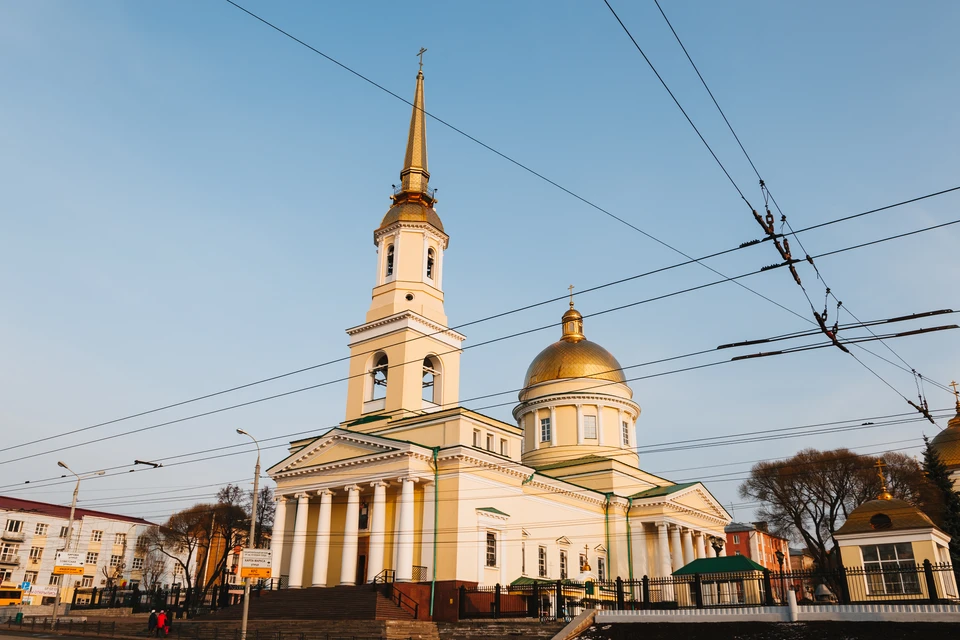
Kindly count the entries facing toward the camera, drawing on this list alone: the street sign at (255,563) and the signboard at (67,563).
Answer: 2

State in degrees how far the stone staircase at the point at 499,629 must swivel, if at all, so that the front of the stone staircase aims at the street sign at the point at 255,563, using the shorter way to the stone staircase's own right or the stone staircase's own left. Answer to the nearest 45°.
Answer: approximately 45° to the stone staircase's own right

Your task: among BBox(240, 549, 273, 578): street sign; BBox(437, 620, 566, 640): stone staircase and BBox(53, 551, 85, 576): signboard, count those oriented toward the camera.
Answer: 3

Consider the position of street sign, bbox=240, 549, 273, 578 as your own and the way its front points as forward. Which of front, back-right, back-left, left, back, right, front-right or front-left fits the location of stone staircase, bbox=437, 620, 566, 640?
left

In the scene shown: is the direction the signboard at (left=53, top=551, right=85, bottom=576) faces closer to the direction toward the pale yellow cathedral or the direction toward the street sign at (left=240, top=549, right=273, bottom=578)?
the street sign

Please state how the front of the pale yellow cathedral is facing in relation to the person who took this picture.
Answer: facing the viewer and to the left of the viewer

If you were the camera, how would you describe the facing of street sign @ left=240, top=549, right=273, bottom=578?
facing the viewer

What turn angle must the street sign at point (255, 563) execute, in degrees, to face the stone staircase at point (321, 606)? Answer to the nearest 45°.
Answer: approximately 180°

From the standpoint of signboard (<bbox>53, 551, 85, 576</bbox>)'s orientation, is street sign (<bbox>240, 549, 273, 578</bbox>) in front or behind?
in front

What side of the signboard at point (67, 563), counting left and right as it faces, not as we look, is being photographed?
front

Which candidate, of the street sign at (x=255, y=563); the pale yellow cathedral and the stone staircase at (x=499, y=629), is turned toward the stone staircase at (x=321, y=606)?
the pale yellow cathedral

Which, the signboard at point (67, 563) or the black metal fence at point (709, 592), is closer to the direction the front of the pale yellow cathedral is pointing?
the signboard

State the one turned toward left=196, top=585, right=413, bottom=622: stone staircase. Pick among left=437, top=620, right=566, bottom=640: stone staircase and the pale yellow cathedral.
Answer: the pale yellow cathedral

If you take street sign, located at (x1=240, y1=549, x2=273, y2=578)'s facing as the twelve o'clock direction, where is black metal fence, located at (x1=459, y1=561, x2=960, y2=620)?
The black metal fence is roughly at 9 o'clock from the street sign.

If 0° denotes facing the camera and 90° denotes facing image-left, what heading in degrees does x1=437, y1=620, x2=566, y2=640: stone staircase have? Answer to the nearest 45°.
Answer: approximately 0°

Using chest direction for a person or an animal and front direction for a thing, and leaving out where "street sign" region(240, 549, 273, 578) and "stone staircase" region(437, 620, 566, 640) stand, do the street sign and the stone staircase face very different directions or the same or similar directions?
same or similar directions
